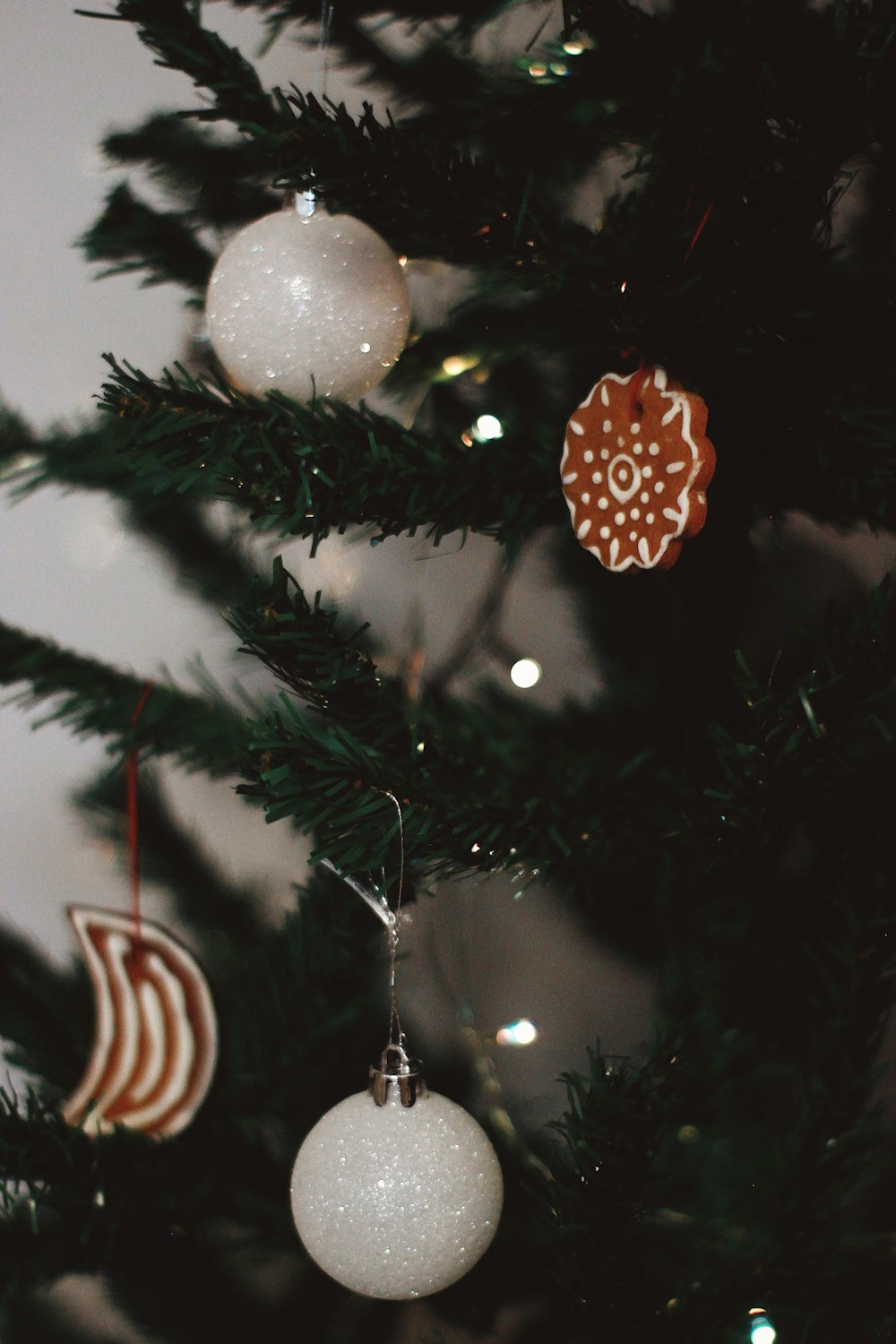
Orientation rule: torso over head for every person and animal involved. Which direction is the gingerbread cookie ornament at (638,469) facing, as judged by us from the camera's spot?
facing the viewer and to the left of the viewer
